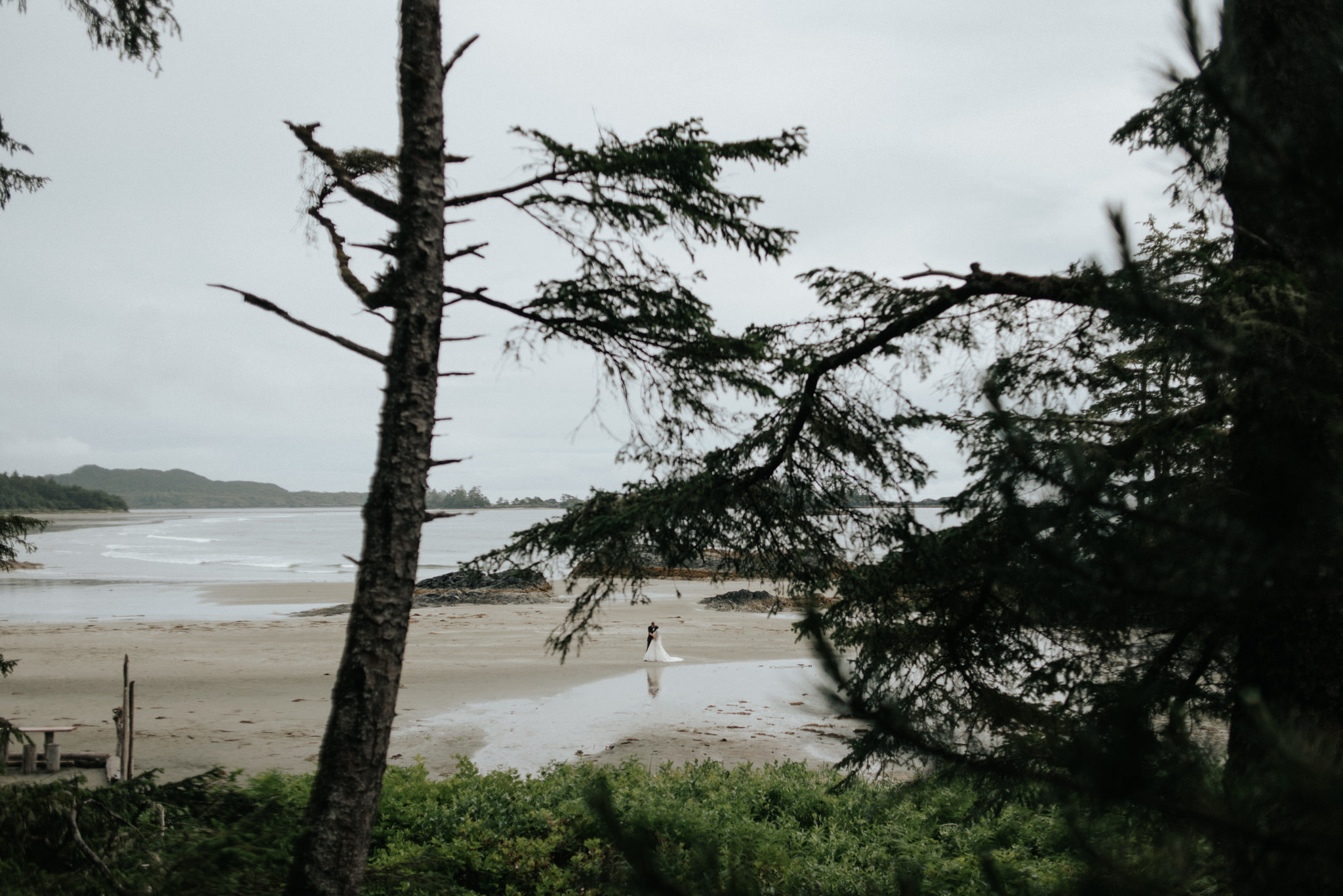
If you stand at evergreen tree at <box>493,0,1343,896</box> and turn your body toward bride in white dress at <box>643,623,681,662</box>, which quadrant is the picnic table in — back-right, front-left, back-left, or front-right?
front-left

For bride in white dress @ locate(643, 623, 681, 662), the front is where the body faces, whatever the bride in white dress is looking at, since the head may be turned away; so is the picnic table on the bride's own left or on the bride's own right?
on the bride's own left

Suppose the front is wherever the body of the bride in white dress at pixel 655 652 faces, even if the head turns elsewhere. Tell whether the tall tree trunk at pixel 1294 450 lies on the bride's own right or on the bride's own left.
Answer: on the bride's own left

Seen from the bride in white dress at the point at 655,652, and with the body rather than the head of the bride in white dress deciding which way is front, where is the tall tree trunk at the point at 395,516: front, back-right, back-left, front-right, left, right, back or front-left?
left

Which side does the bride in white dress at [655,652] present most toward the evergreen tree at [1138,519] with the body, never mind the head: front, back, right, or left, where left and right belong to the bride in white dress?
left

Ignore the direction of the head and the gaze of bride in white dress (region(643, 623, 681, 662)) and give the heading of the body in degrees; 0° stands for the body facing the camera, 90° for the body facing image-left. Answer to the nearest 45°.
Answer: approximately 90°
